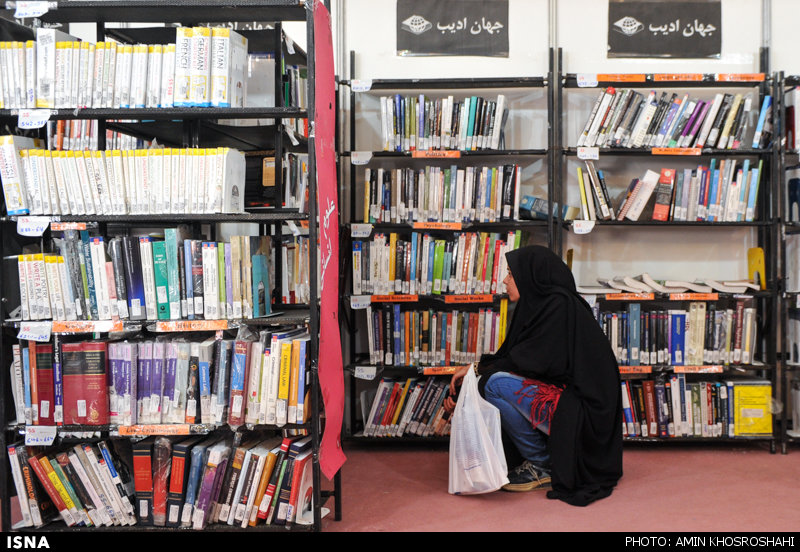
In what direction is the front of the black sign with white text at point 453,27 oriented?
toward the camera

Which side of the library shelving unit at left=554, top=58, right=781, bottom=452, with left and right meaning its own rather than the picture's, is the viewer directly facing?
front

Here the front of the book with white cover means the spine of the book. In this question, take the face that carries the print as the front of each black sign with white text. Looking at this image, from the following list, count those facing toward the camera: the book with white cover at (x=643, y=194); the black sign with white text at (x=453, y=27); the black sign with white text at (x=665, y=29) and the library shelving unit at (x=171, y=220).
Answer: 4

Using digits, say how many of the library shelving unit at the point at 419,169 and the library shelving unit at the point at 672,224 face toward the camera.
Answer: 2

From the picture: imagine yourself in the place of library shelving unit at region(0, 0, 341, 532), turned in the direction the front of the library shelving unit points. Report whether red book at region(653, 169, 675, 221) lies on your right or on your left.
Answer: on your left

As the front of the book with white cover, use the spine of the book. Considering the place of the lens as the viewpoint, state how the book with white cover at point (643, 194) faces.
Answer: facing the viewer

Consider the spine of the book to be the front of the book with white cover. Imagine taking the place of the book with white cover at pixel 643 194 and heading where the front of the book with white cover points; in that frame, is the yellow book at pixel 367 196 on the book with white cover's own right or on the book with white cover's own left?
on the book with white cover's own right

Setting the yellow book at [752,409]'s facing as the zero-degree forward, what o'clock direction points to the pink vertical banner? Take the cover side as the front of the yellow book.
The pink vertical banner is roughly at 1 o'clock from the yellow book.

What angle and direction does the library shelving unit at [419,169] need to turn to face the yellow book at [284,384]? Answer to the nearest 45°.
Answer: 0° — it already faces it

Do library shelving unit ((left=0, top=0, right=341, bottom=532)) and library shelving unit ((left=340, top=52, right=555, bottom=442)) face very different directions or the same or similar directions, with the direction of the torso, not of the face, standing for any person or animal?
same or similar directions

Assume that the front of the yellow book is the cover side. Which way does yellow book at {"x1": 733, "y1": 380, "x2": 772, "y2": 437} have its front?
toward the camera
